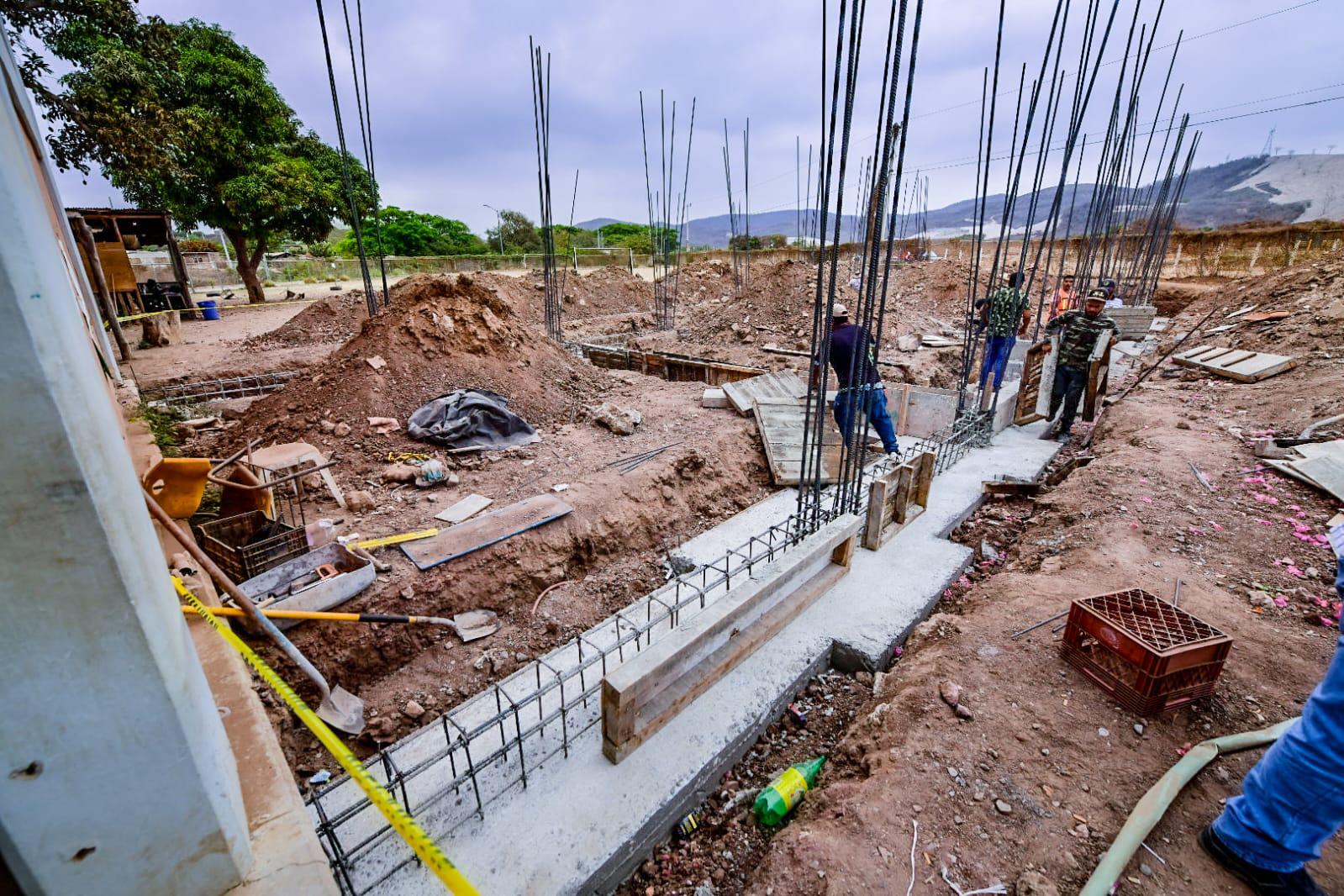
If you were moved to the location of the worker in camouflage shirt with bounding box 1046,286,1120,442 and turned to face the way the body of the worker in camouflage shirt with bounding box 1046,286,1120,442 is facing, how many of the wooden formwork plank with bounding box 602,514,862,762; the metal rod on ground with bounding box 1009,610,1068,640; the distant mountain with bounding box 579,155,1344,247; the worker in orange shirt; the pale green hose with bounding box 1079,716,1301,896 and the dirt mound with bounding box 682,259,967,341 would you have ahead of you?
3

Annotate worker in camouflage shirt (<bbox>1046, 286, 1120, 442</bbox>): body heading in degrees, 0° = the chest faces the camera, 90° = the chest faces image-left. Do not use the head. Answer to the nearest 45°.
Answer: approximately 0°

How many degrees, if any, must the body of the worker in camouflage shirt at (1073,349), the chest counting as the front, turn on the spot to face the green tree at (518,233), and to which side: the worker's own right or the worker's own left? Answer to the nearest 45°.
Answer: approximately 135° to the worker's own right

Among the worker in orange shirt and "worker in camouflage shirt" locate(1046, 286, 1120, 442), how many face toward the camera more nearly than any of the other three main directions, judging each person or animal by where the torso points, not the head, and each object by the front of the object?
2

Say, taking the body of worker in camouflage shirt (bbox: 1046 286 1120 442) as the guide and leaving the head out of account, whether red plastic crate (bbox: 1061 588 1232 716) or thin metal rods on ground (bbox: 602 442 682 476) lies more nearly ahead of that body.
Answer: the red plastic crate

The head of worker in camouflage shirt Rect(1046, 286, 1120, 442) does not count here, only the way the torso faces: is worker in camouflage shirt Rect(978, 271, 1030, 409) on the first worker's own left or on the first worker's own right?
on the first worker's own right

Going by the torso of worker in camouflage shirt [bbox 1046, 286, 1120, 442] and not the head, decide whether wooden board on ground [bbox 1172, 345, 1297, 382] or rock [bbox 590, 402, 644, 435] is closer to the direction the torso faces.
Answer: the rock

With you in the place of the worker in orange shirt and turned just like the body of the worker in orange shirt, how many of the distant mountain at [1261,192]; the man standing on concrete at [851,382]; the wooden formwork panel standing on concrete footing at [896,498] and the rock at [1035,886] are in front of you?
3

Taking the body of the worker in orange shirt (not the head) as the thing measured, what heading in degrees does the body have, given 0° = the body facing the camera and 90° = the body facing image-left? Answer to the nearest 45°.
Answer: approximately 0°

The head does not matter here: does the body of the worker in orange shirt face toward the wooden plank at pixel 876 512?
yes

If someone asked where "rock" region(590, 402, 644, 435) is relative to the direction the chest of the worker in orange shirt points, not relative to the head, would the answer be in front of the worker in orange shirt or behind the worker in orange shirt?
in front

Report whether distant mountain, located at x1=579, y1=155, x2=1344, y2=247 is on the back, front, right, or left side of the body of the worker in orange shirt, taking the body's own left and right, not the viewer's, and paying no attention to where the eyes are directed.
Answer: back

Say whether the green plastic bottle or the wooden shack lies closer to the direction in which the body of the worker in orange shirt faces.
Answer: the green plastic bottle
